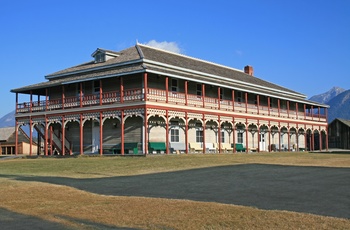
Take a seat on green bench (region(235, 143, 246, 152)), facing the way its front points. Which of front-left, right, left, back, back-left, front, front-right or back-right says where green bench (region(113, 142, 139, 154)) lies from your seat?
right

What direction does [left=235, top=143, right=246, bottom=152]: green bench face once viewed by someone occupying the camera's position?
facing the viewer and to the right of the viewer

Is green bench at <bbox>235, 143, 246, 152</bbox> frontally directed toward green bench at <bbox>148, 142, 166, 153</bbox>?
no

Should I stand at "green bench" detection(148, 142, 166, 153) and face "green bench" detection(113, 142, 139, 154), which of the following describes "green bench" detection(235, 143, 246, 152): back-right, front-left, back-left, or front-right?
back-right
